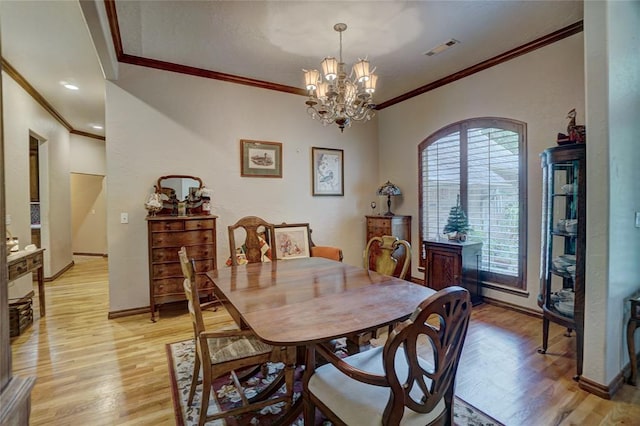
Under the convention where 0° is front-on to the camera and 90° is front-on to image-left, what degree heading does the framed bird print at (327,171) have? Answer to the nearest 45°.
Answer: approximately 315°

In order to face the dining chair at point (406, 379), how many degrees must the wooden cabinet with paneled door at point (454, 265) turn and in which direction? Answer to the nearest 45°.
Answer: approximately 45° to its left

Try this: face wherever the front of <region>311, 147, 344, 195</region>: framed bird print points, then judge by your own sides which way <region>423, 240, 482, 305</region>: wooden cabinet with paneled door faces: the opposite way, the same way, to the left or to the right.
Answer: to the right

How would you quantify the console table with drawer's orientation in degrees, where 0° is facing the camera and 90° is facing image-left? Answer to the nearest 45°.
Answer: approximately 315°

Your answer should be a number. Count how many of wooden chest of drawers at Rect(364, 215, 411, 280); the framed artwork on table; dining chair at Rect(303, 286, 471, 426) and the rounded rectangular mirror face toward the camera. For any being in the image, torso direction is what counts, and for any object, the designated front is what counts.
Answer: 3

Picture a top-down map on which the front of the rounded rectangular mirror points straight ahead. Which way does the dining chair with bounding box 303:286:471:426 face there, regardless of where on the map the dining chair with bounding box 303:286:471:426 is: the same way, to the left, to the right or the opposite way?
the opposite way

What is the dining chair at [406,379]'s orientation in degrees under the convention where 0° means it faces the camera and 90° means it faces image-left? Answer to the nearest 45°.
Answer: approximately 135°
